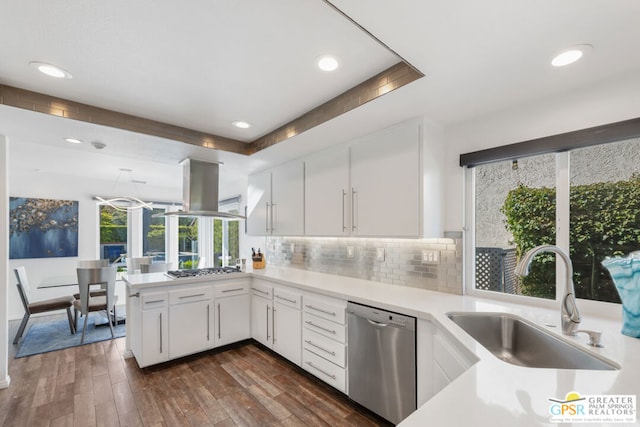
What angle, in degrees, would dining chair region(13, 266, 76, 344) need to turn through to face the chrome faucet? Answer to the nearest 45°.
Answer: approximately 45° to its right

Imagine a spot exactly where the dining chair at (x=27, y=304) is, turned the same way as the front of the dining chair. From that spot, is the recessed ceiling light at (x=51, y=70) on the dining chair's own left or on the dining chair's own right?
on the dining chair's own right

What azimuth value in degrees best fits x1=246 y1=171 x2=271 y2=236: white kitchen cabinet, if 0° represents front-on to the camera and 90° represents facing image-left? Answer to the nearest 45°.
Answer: approximately 45°

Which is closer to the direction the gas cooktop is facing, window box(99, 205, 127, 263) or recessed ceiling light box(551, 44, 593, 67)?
the recessed ceiling light

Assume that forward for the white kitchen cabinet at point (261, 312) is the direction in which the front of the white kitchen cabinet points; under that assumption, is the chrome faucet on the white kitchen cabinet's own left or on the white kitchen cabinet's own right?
on the white kitchen cabinet's own left

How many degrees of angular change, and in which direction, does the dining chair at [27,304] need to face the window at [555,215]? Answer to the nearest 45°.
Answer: approximately 45° to its right

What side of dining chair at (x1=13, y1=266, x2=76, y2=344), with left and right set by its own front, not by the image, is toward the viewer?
right

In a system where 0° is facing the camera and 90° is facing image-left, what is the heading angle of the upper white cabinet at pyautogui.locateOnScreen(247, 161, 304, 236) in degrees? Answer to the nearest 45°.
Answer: approximately 45°

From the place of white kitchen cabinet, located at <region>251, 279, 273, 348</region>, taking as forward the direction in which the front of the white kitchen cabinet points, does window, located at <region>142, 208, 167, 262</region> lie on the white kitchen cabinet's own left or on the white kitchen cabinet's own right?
on the white kitchen cabinet's own right

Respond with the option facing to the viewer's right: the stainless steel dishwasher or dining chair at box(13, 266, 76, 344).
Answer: the dining chair

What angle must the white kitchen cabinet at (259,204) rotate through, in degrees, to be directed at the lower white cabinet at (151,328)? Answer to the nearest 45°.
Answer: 0° — it already faces it
